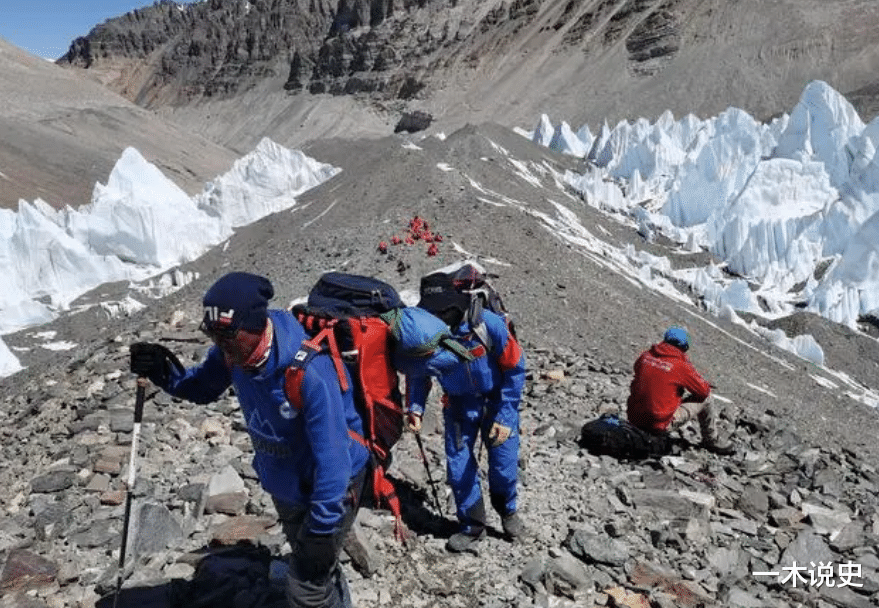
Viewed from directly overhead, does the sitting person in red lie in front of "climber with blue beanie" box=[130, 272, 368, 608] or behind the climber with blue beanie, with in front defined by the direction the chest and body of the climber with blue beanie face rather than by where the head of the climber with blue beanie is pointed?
behind

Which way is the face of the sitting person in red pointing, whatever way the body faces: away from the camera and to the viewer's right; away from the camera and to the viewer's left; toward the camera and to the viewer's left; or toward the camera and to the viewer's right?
away from the camera and to the viewer's right

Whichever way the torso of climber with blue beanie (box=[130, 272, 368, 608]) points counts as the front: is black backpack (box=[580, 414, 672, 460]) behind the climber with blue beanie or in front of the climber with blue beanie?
behind

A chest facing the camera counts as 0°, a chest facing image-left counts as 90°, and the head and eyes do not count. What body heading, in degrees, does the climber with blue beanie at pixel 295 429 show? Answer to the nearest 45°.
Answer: approximately 45°
